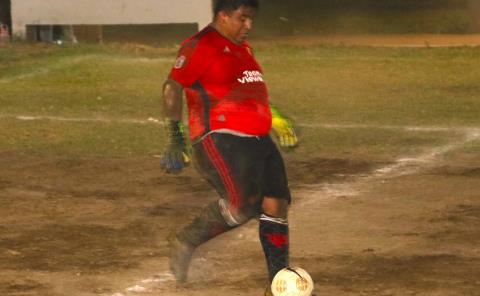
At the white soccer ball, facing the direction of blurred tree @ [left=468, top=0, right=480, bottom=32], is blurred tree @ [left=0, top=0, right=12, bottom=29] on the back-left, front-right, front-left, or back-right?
front-left

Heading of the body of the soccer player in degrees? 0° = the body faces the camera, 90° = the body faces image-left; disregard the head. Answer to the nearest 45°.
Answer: approximately 315°

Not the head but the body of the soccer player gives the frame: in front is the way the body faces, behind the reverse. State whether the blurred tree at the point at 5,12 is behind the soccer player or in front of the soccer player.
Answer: behind

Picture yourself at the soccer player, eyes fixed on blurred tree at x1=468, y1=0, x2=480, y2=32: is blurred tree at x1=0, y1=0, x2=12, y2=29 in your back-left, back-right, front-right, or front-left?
front-left

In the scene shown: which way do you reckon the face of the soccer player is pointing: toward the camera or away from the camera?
toward the camera

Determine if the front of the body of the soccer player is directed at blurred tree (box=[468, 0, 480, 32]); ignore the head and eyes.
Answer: no
